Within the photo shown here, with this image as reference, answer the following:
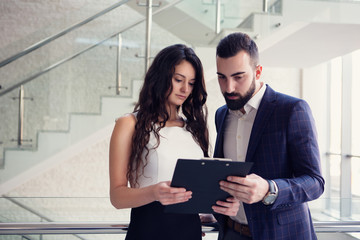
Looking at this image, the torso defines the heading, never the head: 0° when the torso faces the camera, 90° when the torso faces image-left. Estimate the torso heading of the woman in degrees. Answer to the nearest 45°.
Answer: approximately 315°

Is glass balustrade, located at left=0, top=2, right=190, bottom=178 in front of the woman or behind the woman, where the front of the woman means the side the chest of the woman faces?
behind

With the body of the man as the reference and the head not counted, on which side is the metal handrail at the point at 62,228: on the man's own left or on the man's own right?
on the man's own right

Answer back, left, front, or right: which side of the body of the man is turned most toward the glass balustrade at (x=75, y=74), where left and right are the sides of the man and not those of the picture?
right

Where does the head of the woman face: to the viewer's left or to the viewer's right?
to the viewer's right

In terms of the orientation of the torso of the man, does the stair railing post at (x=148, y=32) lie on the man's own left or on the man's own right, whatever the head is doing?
on the man's own right

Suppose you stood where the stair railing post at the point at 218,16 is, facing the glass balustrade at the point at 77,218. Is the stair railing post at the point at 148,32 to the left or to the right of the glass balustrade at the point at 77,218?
right

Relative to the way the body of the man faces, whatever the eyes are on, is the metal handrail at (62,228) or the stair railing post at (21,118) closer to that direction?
the metal handrail

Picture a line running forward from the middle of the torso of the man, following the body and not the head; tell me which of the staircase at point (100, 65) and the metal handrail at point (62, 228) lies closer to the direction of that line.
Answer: the metal handrail

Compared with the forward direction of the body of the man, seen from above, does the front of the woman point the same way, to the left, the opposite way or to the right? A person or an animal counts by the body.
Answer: to the left

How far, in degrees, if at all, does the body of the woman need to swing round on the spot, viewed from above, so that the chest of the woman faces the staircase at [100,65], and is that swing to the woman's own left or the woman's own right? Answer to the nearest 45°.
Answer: approximately 135° to the woman's own left

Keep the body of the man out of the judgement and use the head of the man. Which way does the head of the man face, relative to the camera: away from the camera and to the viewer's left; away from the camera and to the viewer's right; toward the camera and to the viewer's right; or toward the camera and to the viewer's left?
toward the camera and to the viewer's left

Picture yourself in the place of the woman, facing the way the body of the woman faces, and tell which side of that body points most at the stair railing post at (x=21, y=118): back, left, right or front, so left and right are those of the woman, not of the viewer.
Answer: back

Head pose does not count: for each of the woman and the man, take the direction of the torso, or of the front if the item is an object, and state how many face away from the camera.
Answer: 0

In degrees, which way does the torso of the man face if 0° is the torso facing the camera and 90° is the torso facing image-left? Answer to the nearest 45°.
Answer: approximately 45°

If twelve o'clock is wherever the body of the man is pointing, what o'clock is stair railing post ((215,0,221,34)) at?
The stair railing post is roughly at 4 o'clock from the man.
